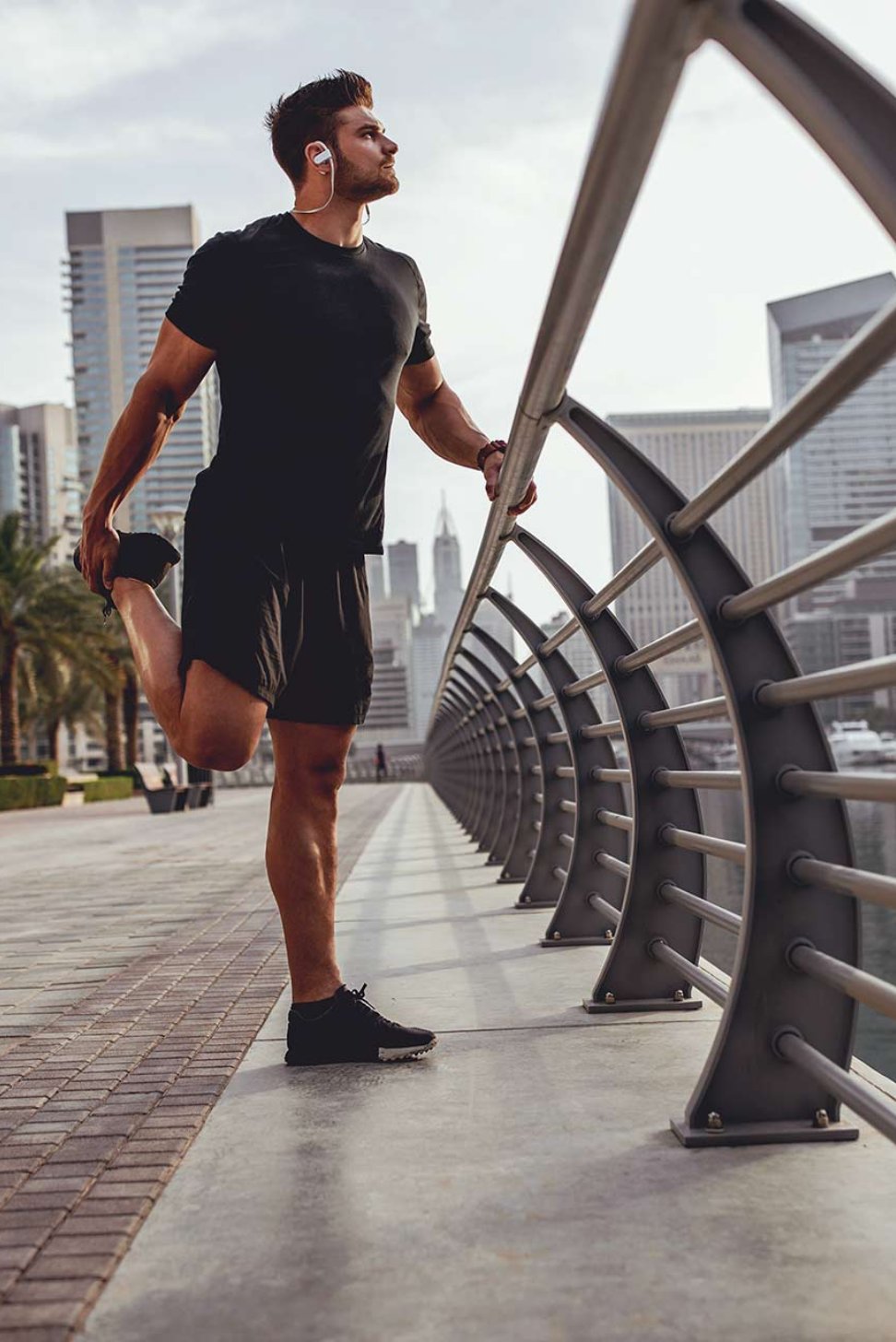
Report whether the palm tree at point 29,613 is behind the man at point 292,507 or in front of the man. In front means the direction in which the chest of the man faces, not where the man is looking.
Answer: behind

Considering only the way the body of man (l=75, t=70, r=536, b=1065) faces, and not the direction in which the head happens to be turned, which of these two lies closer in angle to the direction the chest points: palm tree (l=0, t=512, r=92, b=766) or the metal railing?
the metal railing

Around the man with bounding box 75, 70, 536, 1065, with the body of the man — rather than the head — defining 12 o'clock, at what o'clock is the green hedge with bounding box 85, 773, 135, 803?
The green hedge is roughly at 7 o'clock from the man.

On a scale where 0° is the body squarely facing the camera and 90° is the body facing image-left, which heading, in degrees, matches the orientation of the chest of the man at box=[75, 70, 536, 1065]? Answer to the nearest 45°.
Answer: approximately 315°

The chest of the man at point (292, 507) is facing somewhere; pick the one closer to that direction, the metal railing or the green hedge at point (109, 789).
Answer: the metal railing

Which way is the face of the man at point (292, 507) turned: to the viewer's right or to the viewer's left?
to the viewer's right

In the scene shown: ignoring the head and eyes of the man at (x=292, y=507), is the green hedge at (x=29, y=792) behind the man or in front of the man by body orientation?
behind

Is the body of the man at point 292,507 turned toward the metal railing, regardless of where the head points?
yes

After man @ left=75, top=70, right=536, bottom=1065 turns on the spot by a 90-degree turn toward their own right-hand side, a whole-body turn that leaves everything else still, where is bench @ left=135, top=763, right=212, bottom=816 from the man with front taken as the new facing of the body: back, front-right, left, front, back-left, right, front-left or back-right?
back-right
